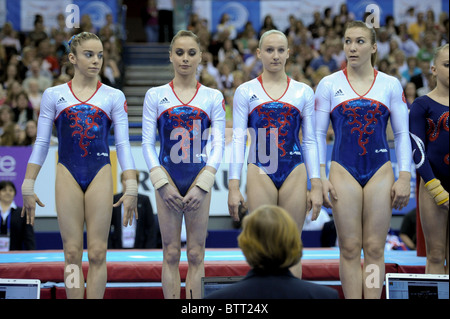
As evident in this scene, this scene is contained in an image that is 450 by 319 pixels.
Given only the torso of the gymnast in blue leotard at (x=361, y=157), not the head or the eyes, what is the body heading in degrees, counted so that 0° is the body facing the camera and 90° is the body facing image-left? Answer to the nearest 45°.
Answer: approximately 0°

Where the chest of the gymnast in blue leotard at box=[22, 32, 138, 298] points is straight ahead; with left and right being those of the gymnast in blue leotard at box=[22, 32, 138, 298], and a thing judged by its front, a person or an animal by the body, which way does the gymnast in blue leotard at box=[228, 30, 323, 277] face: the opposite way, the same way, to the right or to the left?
the same way

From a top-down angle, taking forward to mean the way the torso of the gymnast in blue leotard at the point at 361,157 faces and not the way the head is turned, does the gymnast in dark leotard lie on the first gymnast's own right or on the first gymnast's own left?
on the first gymnast's own left

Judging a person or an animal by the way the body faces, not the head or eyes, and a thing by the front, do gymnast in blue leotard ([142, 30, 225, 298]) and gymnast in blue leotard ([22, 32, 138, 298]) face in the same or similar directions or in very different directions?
same or similar directions

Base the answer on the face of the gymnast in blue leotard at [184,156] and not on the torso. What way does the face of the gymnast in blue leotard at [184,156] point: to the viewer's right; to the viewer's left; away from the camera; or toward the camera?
toward the camera

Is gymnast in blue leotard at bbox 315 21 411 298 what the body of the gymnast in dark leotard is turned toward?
no

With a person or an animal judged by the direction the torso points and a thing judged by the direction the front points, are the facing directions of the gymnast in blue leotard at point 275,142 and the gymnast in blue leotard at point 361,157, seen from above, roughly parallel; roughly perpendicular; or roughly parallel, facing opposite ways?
roughly parallel

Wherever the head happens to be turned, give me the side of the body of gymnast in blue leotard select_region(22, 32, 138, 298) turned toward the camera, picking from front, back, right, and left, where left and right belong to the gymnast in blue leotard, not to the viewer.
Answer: front

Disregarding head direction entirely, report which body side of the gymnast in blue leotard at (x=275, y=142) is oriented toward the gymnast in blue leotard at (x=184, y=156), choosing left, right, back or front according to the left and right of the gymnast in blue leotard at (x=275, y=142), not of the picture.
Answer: right

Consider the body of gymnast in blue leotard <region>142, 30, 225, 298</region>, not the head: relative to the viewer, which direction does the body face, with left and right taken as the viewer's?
facing the viewer

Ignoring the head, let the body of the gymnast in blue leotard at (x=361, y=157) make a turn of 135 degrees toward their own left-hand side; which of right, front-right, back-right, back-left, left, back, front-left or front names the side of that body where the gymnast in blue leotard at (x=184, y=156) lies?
back-left

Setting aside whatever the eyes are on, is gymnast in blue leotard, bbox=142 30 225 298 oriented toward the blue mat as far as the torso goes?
no

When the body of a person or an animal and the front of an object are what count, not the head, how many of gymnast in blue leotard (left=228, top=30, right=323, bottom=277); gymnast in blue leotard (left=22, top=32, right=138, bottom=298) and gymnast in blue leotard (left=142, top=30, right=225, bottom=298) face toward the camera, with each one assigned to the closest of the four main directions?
3

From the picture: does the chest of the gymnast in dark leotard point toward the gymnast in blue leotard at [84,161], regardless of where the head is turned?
no

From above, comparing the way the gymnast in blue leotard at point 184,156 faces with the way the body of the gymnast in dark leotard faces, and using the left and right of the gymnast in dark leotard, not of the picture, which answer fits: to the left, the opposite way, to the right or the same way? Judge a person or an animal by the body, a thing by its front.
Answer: the same way
